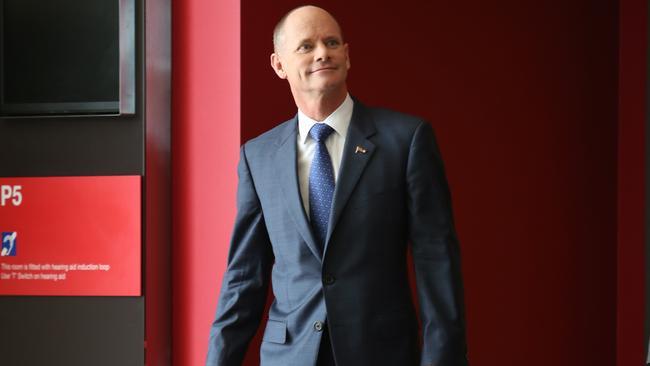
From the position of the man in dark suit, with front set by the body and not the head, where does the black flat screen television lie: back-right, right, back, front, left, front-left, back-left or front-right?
back-right

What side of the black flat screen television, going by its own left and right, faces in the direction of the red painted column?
left

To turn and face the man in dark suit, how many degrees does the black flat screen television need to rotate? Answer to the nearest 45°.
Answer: approximately 45° to its left

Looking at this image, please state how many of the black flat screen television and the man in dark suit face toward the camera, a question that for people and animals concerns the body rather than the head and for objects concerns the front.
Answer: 2

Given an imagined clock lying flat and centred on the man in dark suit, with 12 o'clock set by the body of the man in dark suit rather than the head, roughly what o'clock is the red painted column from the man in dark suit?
The red painted column is roughly at 5 o'clock from the man in dark suit.

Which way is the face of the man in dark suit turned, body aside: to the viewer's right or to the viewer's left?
to the viewer's right

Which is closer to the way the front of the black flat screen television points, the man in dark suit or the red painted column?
the man in dark suit
